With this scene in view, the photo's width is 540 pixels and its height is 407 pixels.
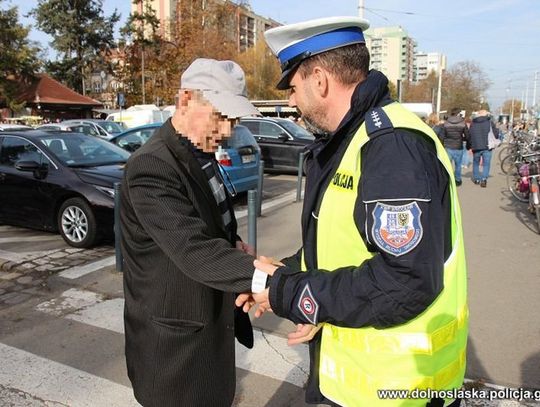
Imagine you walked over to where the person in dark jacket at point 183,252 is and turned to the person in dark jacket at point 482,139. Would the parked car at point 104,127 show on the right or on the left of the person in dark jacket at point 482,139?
left

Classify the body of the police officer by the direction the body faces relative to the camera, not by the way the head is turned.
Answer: to the viewer's left

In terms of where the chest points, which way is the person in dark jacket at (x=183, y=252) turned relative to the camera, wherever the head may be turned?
to the viewer's right

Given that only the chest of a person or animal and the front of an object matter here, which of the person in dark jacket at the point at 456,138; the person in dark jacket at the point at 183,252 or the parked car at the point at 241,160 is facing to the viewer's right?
the person in dark jacket at the point at 183,252

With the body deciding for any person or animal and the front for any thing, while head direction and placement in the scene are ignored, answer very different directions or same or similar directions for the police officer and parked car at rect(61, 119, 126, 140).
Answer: very different directions

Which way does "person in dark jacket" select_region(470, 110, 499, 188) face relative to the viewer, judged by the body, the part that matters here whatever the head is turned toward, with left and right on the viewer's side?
facing away from the viewer

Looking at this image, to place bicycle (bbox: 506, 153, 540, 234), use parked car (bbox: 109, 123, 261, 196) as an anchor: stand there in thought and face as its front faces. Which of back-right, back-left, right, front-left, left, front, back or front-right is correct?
back

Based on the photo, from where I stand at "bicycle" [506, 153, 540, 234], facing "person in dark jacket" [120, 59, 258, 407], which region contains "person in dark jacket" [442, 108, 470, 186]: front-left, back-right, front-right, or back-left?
back-right

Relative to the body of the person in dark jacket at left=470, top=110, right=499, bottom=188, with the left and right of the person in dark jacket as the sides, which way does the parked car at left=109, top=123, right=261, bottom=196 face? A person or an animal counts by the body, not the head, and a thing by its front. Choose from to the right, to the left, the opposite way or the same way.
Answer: to the left

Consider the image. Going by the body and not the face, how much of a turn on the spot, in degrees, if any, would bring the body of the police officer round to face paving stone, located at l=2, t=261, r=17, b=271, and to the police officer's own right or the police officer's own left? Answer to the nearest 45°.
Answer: approximately 45° to the police officer's own right

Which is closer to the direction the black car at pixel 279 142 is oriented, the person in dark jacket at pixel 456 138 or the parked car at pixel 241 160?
the person in dark jacket

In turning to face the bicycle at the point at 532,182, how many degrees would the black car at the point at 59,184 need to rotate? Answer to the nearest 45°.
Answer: approximately 45° to its left
